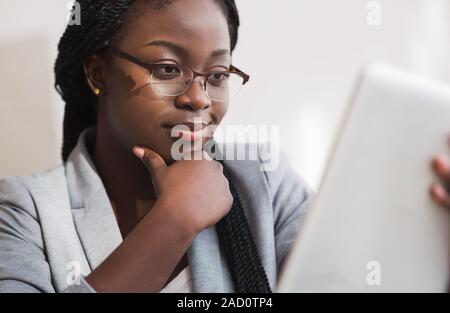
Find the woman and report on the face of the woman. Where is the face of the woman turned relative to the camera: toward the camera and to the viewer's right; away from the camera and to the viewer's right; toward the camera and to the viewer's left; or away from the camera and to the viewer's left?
toward the camera and to the viewer's right
